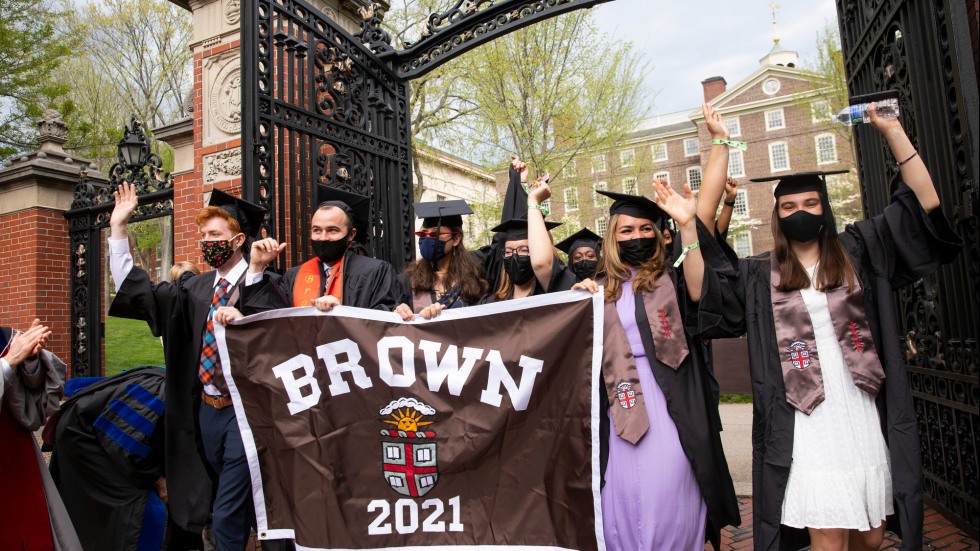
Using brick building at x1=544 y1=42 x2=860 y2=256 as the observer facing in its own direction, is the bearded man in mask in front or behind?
in front

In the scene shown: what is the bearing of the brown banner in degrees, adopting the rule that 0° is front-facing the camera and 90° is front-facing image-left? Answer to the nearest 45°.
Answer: approximately 0°

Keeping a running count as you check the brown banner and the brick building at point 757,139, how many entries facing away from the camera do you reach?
0

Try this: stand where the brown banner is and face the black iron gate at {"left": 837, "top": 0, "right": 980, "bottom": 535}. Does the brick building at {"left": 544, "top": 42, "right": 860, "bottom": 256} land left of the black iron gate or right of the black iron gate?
left

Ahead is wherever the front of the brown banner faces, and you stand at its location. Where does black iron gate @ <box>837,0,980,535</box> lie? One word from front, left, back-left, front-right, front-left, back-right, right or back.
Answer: left

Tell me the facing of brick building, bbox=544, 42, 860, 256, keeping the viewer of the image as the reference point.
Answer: facing the viewer and to the left of the viewer

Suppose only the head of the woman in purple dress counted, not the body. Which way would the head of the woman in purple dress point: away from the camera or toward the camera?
toward the camera
